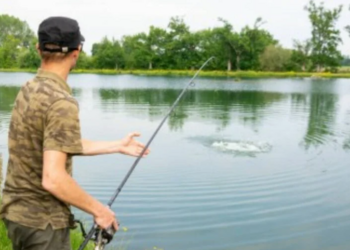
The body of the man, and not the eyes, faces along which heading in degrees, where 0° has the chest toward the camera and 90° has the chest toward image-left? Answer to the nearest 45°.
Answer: approximately 225°

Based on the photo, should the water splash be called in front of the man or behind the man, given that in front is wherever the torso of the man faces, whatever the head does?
in front

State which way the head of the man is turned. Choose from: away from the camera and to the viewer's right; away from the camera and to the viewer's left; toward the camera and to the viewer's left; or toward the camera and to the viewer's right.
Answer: away from the camera and to the viewer's right
